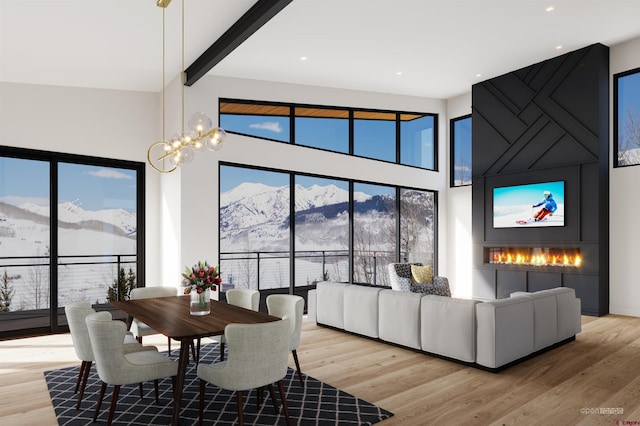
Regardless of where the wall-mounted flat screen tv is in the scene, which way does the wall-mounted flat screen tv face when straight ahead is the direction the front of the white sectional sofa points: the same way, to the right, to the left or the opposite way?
the opposite way

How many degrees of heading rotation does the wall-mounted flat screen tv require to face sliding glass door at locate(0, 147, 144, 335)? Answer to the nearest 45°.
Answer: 0° — it already faces it

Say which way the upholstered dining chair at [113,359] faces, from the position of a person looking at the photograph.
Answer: facing away from the viewer and to the right of the viewer

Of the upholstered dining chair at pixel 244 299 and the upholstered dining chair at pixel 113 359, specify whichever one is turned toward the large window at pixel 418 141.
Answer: the upholstered dining chair at pixel 113 359

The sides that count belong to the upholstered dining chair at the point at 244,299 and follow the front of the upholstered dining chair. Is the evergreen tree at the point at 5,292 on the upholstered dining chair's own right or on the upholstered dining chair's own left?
on the upholstered dining chair's own right

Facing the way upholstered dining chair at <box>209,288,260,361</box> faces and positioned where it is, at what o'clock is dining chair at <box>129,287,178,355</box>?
The dining chair is roughly at 2 o'clock from the upholstered dining chair.

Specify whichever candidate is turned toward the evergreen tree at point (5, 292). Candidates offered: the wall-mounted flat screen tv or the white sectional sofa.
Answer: the wall-mounted flat screen tv

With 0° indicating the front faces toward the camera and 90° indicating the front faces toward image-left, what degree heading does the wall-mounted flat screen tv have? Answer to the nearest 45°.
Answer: approximately 45°

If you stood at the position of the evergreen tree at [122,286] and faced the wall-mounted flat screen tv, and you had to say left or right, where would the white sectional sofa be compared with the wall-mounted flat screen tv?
right

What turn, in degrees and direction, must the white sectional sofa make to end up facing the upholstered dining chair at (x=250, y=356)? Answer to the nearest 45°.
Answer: approximately 180°
